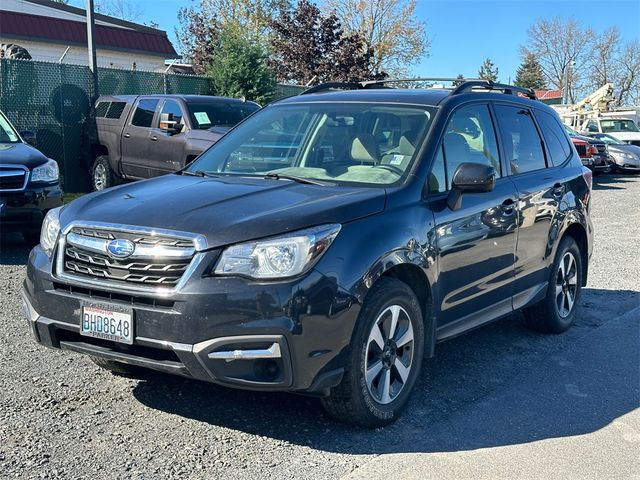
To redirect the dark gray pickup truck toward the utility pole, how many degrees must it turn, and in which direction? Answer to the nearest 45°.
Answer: approximately 180°

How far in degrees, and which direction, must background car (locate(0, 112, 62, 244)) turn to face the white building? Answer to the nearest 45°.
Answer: approximately 135° to its left

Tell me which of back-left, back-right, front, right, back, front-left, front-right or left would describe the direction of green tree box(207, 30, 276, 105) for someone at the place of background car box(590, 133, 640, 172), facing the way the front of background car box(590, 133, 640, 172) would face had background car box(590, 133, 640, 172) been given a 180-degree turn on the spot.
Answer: left

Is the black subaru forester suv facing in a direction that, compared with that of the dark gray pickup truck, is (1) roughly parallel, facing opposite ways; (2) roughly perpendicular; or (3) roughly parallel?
roughly perpendicular

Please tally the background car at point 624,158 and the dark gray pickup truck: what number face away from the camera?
0

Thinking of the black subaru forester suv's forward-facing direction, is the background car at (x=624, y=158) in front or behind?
behind

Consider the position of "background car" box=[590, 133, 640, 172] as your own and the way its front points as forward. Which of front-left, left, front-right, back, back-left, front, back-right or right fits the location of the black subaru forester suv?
front-right

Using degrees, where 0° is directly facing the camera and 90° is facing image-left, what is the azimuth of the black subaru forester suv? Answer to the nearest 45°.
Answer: approximately 45°

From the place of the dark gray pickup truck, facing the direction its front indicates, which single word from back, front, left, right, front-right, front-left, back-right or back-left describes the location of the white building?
back-left

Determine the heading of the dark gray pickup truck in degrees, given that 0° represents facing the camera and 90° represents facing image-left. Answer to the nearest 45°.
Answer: approximately 315°

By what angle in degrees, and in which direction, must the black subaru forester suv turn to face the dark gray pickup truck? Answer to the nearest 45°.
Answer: approximately 135° to its right

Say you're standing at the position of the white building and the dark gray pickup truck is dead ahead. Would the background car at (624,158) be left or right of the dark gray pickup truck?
left
